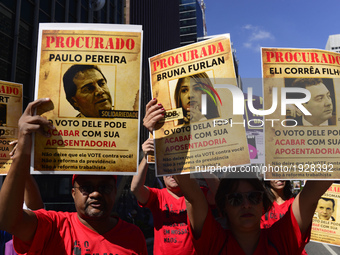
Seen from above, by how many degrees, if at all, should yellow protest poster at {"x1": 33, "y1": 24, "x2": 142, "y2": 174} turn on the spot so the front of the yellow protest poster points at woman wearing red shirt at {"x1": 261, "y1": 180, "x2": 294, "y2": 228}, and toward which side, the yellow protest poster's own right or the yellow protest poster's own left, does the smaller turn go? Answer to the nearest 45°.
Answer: approximately 135° to the yellow protest poster's own left

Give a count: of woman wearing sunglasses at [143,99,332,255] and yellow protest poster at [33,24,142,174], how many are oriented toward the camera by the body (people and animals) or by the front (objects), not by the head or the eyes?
2

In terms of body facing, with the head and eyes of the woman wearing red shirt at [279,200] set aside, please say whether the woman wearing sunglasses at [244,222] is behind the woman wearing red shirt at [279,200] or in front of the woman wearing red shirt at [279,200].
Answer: in front

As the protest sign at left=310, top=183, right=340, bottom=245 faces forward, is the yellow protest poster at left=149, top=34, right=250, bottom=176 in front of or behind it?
in front

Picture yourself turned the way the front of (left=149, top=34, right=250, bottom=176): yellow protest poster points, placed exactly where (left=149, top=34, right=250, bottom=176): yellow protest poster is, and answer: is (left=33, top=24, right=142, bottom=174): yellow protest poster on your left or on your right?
on your right

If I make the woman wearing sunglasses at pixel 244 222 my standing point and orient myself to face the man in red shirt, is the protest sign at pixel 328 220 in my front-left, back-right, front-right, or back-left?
back-right

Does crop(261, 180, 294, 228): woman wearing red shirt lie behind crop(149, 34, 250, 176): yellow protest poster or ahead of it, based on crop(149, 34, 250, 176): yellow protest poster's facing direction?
behind

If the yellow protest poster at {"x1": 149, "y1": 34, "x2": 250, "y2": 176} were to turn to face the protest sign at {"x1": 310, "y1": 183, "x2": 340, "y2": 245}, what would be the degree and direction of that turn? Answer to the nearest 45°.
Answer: approximately 135° to its left
